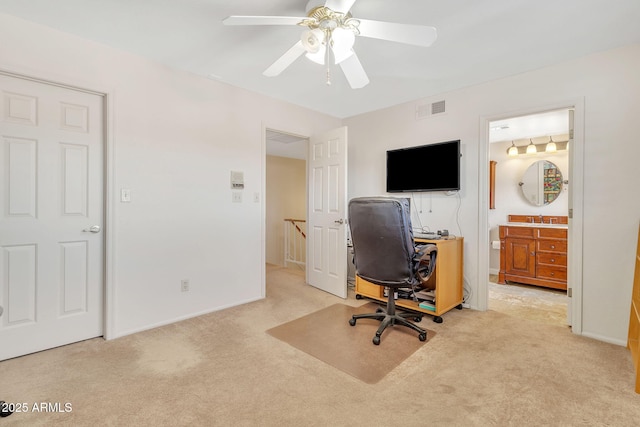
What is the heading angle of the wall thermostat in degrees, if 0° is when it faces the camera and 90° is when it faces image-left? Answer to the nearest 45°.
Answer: approximately 315°

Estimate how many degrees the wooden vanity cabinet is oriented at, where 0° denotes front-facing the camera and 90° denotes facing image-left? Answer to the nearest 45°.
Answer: approximately 45°

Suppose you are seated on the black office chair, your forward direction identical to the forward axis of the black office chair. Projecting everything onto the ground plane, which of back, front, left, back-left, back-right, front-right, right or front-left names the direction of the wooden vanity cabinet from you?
front

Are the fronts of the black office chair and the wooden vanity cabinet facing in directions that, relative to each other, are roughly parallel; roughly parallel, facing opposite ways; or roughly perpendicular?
roughly parallel, facing opposite ways

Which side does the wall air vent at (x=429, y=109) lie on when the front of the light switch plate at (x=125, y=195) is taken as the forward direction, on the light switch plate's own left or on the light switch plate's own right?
on the light switch plate's own left

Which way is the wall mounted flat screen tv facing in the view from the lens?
facing the viewer and to the left of the viewer

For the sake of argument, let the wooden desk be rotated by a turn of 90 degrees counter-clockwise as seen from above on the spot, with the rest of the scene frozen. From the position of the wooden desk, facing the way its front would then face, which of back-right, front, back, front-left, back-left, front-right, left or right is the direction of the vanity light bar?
left

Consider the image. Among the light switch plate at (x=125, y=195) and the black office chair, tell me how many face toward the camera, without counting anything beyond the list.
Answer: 1

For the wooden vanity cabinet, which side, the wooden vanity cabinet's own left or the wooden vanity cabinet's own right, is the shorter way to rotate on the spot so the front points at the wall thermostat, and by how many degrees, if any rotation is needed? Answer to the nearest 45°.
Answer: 0° — it already faces it

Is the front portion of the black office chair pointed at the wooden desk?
yes

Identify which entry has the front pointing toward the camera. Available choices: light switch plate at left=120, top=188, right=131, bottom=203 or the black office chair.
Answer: the light switch plate

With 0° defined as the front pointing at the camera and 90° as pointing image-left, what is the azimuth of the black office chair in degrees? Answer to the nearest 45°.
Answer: approximately 225°

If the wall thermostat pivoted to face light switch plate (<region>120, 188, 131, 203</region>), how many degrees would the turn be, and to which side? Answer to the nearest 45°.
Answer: approximately 90° to its right

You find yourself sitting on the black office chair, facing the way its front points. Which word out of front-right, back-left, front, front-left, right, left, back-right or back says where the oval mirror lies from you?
front

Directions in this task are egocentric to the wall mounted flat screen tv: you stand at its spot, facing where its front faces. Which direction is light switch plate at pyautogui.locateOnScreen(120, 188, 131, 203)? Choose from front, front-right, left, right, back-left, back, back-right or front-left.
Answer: front
